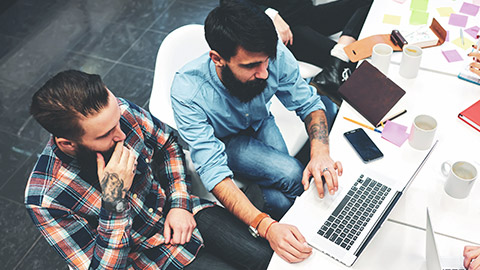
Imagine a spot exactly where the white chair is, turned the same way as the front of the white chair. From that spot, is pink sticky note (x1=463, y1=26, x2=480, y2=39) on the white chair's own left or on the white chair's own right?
on the white chair's own left

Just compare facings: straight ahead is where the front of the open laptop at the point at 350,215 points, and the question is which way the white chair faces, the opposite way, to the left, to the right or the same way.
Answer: the opposite way

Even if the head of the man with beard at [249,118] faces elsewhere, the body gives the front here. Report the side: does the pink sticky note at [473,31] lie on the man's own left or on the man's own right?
on the man's own left

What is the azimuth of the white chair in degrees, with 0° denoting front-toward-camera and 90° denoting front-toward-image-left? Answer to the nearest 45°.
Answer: approximately 315°

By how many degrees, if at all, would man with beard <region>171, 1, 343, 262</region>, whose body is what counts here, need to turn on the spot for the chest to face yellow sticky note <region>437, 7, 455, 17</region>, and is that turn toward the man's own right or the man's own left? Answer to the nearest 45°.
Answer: approximately 90° to the man's own left

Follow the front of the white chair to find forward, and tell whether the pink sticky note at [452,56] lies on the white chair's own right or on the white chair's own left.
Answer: on the white chair's own left

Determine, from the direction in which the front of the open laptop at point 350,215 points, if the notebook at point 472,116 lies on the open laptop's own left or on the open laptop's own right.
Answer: on the open laptop's own right

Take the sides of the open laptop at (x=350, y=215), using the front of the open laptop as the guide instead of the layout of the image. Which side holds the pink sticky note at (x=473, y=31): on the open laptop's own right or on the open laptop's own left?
on the open laptop's own right

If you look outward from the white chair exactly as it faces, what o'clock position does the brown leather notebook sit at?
The brown leather notebook is roughly at 11 o'clock from the white chair.
